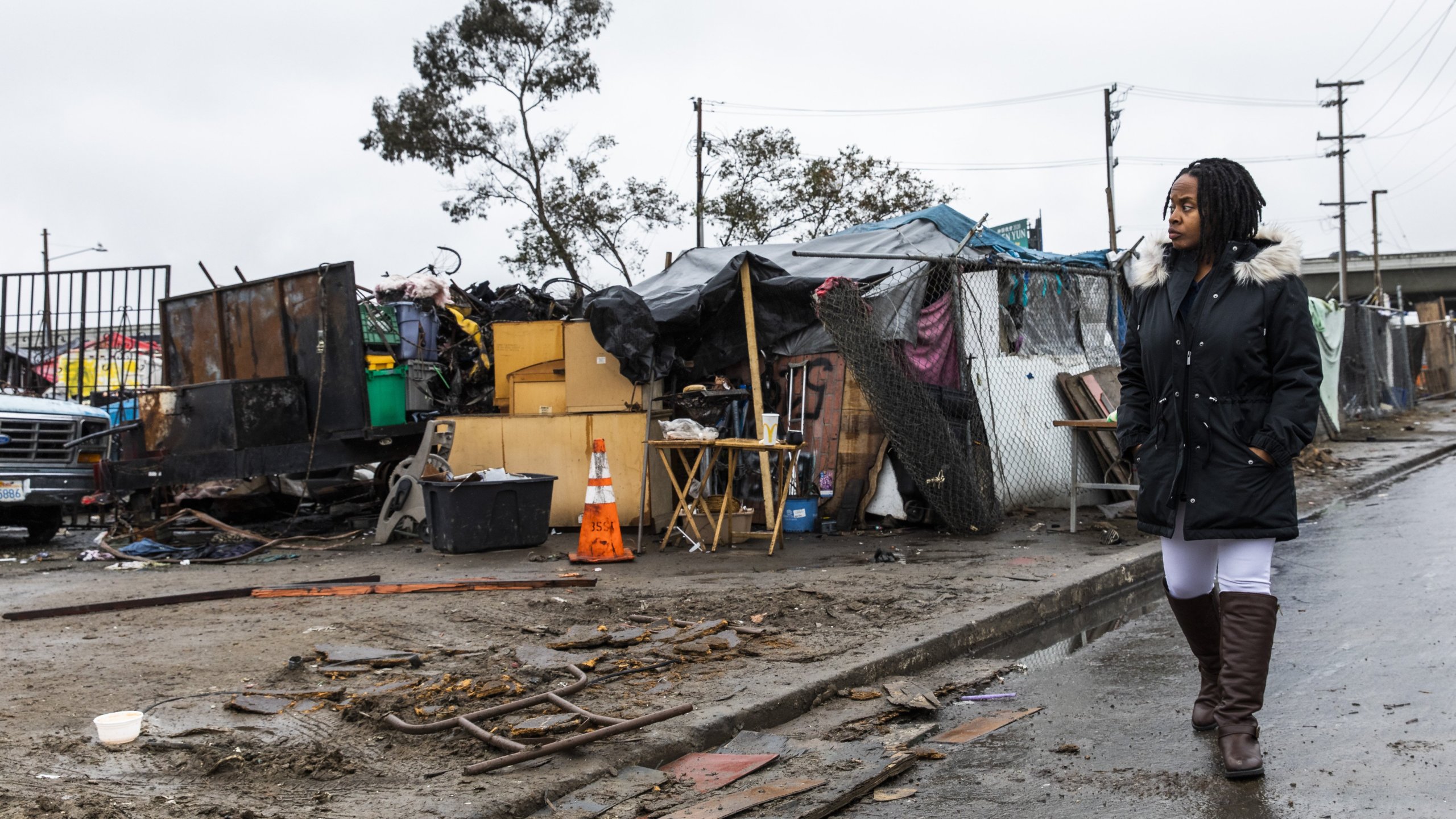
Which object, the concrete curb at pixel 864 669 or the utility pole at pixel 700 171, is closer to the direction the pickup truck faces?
the concrete curb

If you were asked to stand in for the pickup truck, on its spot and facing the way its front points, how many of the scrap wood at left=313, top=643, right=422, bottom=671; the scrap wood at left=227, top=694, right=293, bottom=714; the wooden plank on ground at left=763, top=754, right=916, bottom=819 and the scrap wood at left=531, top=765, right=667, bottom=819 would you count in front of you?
4

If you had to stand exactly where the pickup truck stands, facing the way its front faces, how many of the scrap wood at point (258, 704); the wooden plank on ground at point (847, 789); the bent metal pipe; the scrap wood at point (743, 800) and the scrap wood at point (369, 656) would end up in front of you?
5

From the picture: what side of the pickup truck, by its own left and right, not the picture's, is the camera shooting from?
front

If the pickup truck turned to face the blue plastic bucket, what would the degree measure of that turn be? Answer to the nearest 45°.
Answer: approximately 45° to its left

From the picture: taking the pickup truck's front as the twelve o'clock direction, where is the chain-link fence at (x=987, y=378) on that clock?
The chain-link fence is roughly at 10 o'clock from the pickup truck.

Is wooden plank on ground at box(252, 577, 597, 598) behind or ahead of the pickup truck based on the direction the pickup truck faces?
ahead

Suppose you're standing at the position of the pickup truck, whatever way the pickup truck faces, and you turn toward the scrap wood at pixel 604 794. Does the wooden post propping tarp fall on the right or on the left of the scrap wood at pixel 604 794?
left

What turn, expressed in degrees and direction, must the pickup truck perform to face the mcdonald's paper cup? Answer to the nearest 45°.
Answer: approximately 45° to its left

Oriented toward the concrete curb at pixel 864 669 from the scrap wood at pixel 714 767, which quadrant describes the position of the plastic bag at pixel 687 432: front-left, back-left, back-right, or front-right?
front-left

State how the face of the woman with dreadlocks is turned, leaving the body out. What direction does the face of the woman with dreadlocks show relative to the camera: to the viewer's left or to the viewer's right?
to the viewer's left

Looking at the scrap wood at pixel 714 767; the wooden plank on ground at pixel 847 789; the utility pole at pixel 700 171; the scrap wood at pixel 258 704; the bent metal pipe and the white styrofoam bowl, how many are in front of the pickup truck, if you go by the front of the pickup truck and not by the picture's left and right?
5

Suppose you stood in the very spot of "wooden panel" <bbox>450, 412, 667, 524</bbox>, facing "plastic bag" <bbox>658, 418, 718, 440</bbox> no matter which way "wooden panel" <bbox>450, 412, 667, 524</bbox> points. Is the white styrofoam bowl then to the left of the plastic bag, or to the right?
right

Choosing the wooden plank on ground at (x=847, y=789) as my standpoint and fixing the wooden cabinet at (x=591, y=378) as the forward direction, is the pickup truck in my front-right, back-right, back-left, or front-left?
front-left

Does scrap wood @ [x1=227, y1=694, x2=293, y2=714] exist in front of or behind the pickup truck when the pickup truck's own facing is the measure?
in front

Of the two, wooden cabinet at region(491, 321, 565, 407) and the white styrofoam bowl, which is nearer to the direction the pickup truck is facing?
the white styrofoam bowl

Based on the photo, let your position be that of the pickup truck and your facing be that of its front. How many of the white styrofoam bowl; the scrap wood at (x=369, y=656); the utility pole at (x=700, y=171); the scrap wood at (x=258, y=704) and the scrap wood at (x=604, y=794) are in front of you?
4

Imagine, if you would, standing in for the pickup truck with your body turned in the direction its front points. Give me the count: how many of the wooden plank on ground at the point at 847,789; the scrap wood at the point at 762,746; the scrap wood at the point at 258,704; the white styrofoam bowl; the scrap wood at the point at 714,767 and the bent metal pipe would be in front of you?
6

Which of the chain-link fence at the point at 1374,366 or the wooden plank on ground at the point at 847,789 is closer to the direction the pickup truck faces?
the wooden plank on ground

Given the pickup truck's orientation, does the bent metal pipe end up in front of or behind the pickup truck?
in front

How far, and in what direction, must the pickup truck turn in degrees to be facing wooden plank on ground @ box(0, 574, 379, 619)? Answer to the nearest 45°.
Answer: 0° — it already faces it

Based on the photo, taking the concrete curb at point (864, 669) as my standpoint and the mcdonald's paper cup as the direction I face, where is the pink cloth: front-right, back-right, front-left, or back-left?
front-right

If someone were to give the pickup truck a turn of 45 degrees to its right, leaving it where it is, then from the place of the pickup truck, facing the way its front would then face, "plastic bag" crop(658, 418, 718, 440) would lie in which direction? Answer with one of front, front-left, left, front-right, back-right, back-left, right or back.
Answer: left
